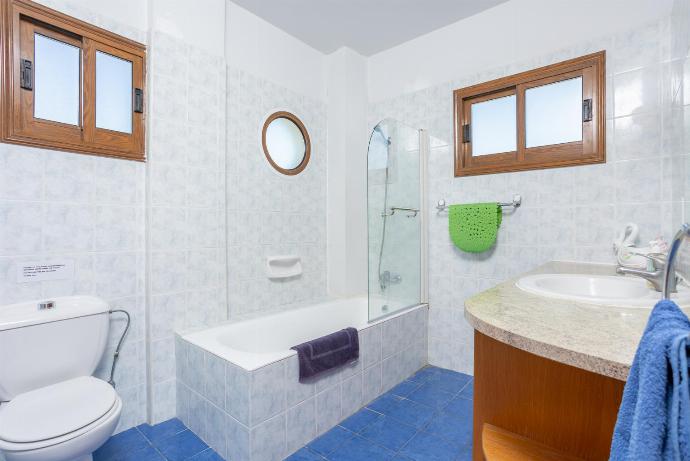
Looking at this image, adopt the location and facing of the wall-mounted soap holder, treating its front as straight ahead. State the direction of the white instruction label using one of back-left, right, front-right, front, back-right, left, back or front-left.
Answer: right

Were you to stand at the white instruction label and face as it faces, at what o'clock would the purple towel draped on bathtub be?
The purple towel draped on bathtub is roughly at 10 o'clock from the white instruction label.

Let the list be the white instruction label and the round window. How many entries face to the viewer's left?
0

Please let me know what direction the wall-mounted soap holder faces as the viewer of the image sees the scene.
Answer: facing the viewer and to the right of the viewer

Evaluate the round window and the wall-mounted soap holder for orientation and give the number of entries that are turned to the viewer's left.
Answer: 0

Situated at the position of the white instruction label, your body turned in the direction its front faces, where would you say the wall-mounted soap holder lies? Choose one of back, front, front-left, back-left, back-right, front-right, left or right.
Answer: left

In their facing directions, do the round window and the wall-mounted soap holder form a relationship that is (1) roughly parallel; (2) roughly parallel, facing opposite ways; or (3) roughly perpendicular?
roughly parallel

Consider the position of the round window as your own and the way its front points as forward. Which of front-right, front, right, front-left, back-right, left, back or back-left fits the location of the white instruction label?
right
